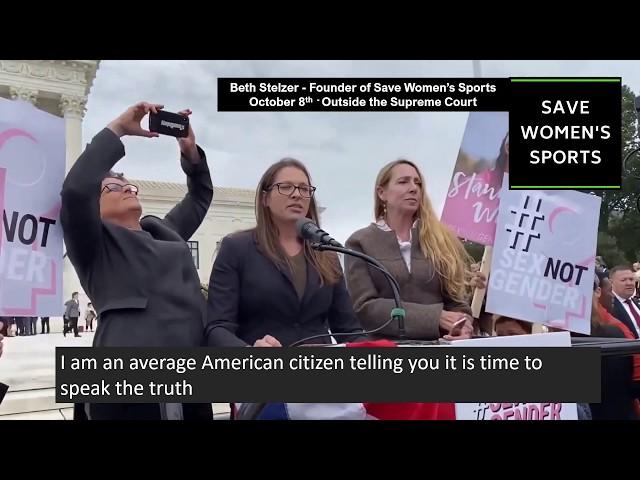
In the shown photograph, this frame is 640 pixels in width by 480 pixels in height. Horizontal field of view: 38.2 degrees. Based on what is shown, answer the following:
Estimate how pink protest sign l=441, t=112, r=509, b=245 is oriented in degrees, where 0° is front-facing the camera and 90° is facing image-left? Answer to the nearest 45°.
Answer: approximately 0°

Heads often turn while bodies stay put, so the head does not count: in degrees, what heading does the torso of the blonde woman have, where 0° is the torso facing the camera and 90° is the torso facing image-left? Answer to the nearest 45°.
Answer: approximately 315°

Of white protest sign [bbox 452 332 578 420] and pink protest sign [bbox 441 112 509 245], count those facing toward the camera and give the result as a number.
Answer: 2
